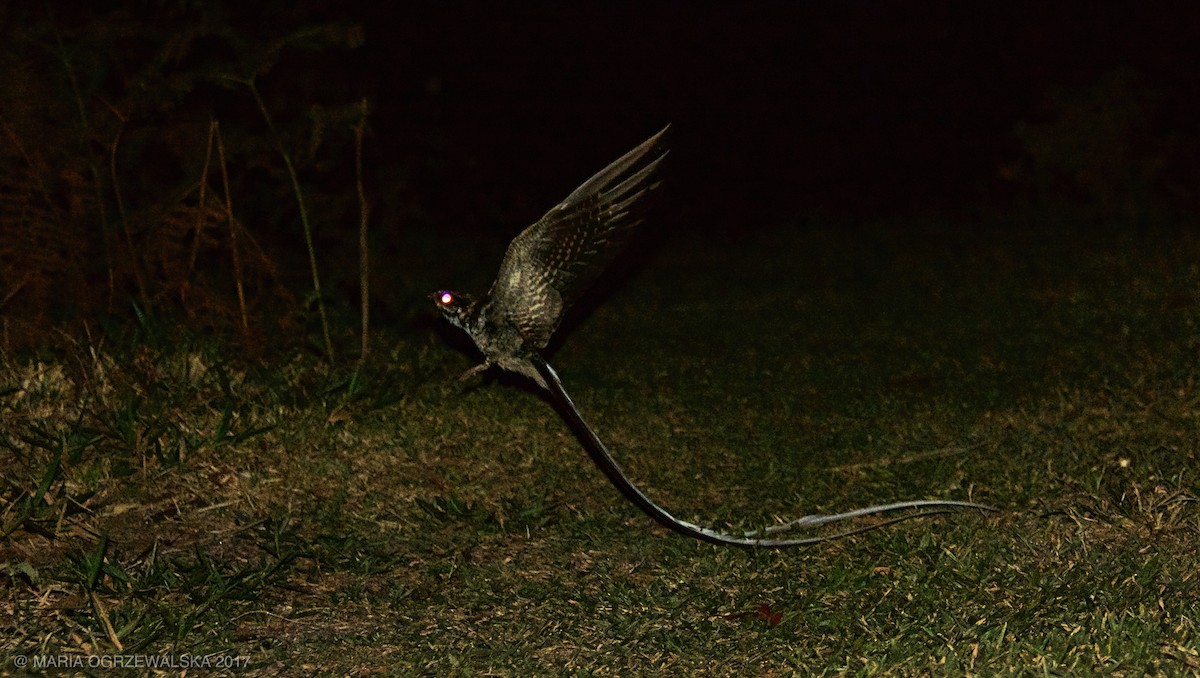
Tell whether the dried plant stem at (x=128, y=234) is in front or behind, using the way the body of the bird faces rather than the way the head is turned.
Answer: in front

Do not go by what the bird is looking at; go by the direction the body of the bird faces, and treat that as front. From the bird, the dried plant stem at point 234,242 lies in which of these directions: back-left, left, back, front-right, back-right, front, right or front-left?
front-right

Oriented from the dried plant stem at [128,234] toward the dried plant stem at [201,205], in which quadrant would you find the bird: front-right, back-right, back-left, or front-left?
front-right

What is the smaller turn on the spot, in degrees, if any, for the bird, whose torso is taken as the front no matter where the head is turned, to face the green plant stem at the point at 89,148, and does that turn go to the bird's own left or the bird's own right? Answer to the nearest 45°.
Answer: approximately 45° to the bird's own right

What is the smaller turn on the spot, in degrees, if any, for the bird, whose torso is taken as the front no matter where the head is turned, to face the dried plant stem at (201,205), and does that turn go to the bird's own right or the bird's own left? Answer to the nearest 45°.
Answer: approximately 45° to the bird's own right

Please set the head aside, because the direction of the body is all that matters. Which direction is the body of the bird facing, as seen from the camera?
to the viewer's left
